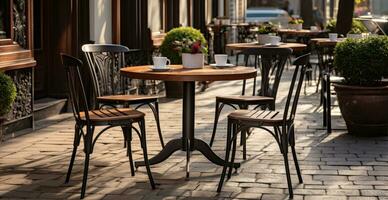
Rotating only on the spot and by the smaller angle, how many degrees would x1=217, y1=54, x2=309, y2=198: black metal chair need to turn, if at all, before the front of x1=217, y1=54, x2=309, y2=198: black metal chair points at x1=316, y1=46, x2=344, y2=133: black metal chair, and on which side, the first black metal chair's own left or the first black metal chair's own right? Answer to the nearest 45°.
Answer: approximately 90° to the first black metal chair's own right

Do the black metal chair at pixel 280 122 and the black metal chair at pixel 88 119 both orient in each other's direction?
yes

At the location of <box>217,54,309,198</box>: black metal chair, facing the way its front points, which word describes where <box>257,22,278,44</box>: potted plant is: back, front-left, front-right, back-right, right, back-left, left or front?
right

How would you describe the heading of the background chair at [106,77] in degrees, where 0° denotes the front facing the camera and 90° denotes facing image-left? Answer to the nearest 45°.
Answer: approximately 315°

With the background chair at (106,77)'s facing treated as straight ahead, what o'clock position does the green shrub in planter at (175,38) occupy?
The green shrub in planter is roughly at 8 o'clock from the background chair.

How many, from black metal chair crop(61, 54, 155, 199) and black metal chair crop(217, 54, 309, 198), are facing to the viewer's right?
1

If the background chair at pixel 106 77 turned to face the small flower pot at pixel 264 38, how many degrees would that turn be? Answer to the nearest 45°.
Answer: approximately 90° to its left

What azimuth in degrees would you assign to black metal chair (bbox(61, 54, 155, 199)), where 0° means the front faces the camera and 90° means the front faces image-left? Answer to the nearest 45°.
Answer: approximately 270°

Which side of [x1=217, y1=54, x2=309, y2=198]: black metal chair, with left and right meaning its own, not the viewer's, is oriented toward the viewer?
left

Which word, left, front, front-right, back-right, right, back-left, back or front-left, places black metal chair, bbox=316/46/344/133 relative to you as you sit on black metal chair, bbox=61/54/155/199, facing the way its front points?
front-left

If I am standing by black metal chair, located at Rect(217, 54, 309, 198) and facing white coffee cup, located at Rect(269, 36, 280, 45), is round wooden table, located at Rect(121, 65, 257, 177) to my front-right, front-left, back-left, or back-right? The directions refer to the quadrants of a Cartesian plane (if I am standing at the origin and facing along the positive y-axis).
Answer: front-left

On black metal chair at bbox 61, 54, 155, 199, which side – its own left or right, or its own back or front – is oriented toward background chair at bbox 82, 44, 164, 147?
left

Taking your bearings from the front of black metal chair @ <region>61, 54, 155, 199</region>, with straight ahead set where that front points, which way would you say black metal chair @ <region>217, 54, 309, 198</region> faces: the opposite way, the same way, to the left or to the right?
the opposite way

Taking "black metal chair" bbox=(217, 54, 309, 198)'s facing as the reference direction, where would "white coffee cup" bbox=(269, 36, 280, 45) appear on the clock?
The white coffee cup is roughly at 3 o'clock from the black metal chair.

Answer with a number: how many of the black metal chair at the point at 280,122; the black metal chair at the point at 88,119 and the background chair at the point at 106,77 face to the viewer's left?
1

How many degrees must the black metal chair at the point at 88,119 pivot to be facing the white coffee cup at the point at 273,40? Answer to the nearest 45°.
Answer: approximately 45° to its left
